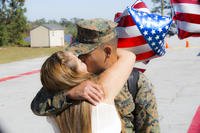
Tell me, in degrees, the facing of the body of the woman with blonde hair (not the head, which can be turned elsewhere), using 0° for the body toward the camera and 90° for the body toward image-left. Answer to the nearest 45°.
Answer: approximately 225°

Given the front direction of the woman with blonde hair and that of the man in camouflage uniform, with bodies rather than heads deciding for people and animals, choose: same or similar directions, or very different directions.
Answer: very different directions

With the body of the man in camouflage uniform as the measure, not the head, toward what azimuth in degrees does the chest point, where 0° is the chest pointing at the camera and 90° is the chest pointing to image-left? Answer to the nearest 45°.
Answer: approximately 45°

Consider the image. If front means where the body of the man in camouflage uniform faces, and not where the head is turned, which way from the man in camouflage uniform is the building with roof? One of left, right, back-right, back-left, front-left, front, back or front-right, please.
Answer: back-right

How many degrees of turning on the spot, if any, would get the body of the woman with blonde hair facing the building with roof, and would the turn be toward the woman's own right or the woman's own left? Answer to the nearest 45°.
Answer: approximately 45° to the woman's own left

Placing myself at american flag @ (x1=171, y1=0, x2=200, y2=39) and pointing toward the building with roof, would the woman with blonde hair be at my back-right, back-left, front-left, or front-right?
back-left

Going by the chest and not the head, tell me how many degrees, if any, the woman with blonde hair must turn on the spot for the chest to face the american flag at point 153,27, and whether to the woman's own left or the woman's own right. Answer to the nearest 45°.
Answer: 0° — they already face it
